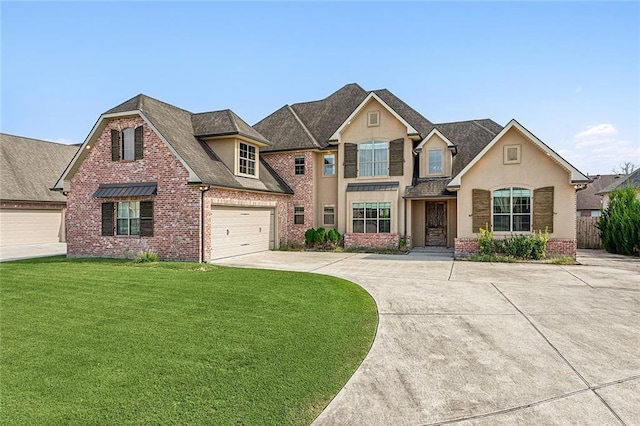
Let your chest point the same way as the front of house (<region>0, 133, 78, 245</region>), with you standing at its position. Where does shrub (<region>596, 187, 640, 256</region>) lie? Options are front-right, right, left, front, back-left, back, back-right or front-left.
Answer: front-left

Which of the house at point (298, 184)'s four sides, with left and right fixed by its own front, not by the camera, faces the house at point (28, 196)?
right

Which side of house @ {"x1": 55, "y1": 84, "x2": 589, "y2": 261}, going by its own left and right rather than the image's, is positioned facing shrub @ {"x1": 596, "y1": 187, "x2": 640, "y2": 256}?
left

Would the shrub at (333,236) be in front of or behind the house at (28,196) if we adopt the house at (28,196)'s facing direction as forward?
in front

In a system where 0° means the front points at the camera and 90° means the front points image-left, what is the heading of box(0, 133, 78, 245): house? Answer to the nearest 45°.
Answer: approximately 0°

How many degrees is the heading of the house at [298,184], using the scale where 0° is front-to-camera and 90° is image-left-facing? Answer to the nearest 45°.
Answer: approximately 0°

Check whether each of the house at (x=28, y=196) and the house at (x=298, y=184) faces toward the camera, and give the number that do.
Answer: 2
